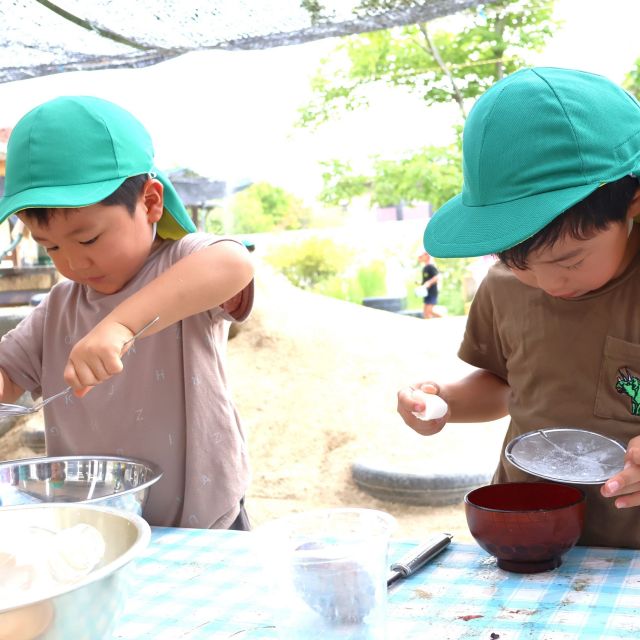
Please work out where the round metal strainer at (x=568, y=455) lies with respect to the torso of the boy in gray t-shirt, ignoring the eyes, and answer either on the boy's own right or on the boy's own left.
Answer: on the boy's own left

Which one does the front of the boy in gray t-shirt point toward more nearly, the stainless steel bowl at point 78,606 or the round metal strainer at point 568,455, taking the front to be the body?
the stainless steel bowl

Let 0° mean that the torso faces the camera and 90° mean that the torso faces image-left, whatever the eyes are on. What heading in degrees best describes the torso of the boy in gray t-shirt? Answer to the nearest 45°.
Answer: approximately 45°

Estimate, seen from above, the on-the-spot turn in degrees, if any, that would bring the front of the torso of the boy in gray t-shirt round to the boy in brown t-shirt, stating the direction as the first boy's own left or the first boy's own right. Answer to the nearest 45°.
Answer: approximately 90° to the first boy's own left

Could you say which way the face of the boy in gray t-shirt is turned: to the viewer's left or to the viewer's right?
to the viewer's left

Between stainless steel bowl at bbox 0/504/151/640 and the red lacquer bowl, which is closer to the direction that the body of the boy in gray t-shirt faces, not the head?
the stainless steel bowl
